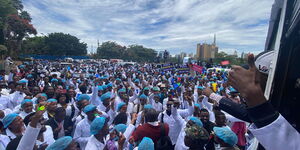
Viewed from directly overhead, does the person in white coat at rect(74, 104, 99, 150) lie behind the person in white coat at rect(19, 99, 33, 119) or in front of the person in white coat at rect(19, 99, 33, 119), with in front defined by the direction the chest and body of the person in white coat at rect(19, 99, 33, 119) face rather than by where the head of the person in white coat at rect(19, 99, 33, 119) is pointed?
in front

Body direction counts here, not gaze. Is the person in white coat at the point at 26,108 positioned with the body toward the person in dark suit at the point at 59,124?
yes

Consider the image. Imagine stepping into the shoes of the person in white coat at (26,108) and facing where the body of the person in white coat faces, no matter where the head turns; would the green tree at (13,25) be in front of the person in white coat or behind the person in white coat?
behind

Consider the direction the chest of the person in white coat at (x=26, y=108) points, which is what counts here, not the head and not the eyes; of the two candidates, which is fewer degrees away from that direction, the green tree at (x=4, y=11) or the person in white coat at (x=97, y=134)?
the person in white coat

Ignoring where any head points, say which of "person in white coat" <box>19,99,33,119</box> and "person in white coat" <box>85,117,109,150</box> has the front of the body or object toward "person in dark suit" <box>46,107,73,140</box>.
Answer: "person in white coat" <box>19,99,33,119</box>

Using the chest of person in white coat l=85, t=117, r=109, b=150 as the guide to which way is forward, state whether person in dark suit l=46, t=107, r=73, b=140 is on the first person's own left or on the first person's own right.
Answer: on the first person's own left

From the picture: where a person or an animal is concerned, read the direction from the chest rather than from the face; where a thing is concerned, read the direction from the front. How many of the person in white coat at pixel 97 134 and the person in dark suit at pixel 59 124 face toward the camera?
1

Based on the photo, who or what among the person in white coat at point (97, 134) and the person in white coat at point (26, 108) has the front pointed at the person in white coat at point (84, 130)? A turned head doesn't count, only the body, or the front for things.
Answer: the person in white coat at point (26, 108)

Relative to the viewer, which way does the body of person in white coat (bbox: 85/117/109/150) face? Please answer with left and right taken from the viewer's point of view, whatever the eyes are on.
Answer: facing to the right of the viewer

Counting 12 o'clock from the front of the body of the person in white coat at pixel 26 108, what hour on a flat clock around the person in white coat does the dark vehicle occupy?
The dark vehicle is roughly at 1 o'clock from the person in white coat.
